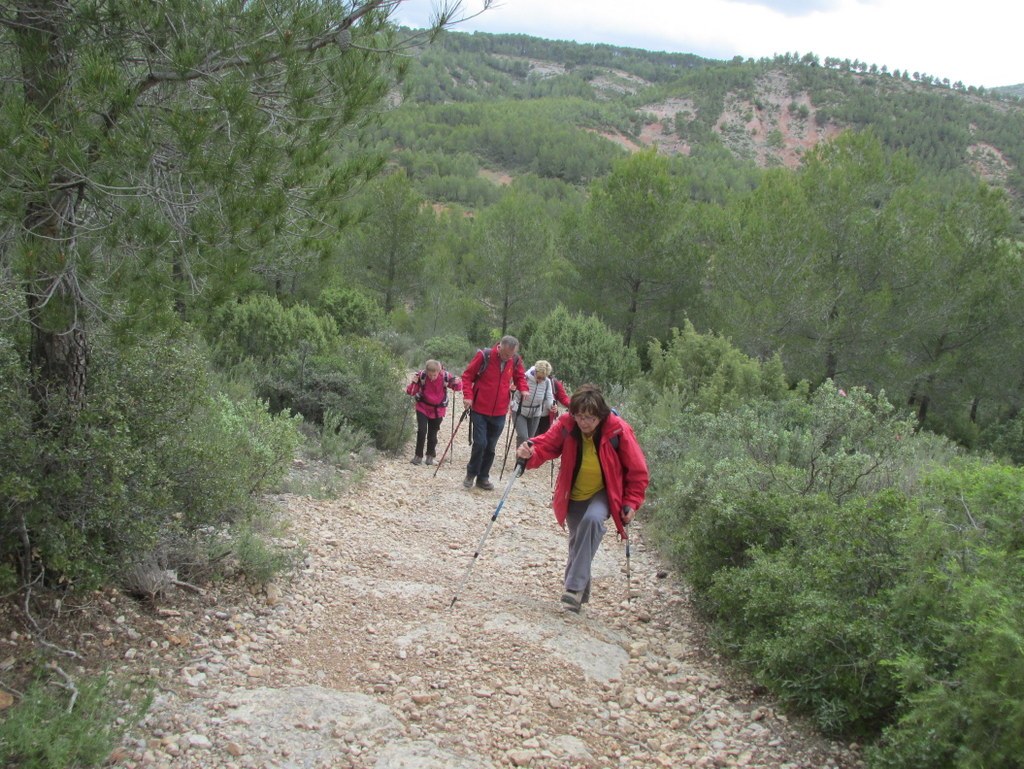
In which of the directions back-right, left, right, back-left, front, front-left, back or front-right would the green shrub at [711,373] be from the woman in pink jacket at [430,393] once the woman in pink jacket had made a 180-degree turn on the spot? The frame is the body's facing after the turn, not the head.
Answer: front-right

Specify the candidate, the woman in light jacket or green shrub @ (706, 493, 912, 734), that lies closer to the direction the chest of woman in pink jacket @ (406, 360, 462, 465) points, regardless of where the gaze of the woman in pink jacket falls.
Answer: the green shrub

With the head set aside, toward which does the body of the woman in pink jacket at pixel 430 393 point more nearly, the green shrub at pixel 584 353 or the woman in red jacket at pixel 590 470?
the woman in red jacket

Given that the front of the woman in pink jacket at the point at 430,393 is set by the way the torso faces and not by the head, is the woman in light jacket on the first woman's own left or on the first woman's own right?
on the first woman's own left

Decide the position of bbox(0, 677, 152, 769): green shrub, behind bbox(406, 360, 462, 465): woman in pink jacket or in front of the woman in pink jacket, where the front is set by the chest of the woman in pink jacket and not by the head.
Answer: in front

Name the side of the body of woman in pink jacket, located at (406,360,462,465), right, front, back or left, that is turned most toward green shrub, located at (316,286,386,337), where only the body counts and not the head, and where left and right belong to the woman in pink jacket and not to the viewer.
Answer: back

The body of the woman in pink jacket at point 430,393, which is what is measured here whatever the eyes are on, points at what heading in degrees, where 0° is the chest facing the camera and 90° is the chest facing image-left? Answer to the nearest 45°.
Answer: approximately 0°

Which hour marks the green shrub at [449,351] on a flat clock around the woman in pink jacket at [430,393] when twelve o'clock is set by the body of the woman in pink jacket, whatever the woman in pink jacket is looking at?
The green shrub is roughly at 6 o'clock from the woman in pink jacket.

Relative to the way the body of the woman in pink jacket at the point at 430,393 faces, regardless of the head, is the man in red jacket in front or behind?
in front

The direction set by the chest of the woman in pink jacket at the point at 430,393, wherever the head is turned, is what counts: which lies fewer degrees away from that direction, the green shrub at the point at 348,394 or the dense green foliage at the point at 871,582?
the dense green foliage

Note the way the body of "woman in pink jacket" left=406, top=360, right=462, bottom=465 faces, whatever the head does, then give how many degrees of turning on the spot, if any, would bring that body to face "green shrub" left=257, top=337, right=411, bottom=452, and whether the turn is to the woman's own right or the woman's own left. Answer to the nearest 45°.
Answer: approximately 135° to the woman's own right

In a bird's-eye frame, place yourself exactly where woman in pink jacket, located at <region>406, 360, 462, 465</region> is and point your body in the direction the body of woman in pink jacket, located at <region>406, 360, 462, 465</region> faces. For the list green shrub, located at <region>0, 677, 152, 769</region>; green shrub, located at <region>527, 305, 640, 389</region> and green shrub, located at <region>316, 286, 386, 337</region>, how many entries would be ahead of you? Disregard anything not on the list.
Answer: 1
